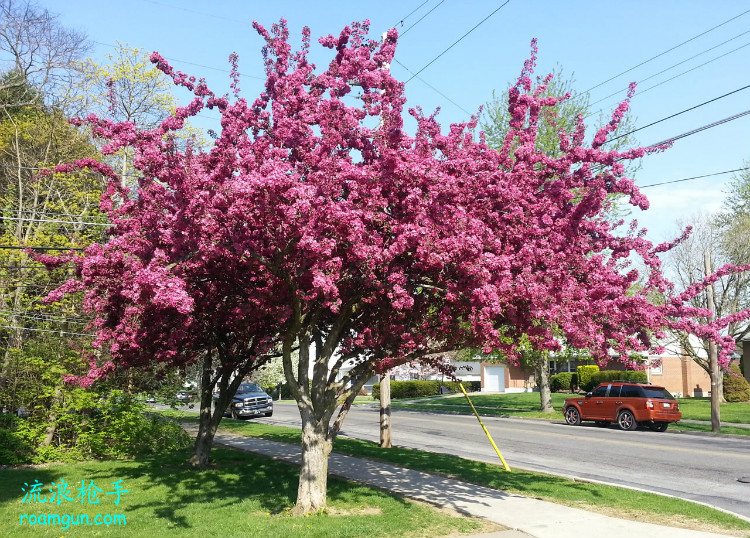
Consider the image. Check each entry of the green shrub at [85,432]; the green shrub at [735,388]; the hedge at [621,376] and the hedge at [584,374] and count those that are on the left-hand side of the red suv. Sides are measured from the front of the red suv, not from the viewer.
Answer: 1

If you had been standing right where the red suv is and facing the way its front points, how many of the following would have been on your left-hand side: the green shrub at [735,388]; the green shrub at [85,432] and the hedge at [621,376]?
1

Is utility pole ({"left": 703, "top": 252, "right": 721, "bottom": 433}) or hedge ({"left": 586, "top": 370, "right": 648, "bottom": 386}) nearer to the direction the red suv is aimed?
the hedge

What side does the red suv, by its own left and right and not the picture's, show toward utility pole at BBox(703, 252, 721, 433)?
back

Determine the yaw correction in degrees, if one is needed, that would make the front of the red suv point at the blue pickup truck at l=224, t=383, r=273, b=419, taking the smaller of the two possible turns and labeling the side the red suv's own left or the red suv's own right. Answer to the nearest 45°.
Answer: approximately 45° to the red suv's own left

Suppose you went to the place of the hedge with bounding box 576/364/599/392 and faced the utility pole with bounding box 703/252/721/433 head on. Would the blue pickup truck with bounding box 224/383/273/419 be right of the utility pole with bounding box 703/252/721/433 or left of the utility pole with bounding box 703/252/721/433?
right

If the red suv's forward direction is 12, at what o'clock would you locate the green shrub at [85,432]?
The green shrub is roughly at 9 o'clock from the red suv.

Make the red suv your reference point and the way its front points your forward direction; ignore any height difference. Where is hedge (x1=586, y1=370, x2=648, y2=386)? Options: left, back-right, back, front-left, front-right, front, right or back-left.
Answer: front-right

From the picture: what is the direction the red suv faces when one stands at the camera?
facing away from the viewer and to the left of the viewer

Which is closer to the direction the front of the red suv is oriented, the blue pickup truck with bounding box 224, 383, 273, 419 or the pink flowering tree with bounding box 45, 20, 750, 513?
the blue pickup truck
